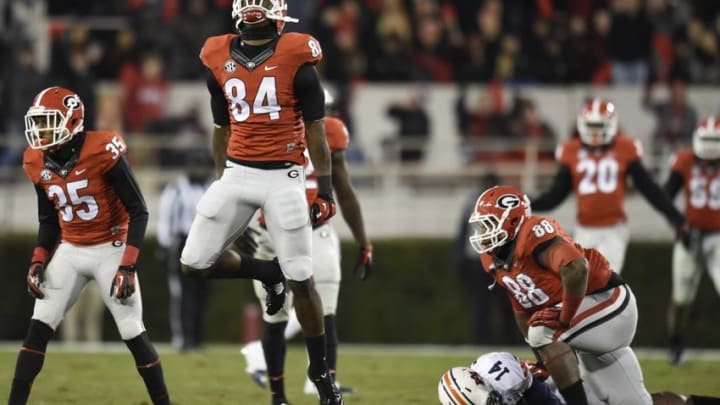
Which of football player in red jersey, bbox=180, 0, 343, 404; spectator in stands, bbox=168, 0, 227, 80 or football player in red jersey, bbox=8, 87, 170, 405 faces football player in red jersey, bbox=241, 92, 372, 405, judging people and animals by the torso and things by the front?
the spectator in stands

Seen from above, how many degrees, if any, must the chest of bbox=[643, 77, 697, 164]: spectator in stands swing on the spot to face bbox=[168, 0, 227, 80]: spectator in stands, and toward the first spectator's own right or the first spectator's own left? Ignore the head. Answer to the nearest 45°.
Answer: approximately 90° to the first spectator's own right

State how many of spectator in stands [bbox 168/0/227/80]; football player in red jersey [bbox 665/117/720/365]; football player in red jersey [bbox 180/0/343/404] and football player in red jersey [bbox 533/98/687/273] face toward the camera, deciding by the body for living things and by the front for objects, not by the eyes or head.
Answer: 4

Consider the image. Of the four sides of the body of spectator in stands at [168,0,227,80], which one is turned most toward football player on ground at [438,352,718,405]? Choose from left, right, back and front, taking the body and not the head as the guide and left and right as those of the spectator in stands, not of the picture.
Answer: front

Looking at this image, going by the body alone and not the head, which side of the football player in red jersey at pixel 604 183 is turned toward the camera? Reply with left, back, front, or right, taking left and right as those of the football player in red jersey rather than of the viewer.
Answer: front

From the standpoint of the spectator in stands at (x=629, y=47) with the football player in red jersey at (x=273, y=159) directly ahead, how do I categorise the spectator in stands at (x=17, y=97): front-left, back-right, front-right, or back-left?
front-right

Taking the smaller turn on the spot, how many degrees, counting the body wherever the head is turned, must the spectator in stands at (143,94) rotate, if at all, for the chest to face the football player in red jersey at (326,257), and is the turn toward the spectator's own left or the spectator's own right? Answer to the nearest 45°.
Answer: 0° — they already face them

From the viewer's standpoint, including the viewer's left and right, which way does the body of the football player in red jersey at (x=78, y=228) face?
facing the viewer and to the left of the viewer

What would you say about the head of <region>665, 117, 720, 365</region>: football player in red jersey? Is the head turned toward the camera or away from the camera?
toward the camera

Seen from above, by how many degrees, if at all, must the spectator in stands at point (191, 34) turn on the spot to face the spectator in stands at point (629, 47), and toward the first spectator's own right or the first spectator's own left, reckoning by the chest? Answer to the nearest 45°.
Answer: approximately 90° to the first spectator's own left

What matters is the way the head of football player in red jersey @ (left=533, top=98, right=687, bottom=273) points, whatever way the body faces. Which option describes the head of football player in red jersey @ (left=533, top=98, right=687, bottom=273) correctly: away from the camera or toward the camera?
toward the camera

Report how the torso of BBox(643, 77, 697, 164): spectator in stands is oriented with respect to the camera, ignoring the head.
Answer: toward the camera

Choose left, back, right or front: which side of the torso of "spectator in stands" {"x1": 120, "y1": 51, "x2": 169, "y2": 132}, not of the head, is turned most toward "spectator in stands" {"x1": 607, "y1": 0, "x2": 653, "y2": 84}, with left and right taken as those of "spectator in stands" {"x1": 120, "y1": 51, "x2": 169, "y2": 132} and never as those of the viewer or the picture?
left

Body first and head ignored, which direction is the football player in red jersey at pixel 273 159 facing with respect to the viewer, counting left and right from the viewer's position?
facing the viewer
